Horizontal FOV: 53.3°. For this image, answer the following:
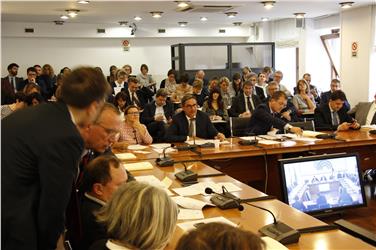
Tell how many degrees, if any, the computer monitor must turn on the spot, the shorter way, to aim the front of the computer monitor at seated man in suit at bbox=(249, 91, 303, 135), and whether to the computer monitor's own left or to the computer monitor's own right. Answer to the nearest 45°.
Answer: approximately 180°

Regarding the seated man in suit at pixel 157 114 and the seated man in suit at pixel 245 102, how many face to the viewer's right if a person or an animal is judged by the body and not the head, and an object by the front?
0

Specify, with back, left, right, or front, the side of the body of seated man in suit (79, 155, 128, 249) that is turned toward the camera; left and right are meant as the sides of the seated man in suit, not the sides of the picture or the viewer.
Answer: right

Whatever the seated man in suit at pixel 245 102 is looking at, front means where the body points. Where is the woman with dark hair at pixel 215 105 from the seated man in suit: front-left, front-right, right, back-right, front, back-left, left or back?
front-right

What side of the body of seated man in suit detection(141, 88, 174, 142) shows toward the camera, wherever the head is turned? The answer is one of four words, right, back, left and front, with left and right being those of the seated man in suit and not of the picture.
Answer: front

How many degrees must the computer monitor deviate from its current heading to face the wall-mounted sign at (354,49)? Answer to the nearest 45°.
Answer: approximately 180°

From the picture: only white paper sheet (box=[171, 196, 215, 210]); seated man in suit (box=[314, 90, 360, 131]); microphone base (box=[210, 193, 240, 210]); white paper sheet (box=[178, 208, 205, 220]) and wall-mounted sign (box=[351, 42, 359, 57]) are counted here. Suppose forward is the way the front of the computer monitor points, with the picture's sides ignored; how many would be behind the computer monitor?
2

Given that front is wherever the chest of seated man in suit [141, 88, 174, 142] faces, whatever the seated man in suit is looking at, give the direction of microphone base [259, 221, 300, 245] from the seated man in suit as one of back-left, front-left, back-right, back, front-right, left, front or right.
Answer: front

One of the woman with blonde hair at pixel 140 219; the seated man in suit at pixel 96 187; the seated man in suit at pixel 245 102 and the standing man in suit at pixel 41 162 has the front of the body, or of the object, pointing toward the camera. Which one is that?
the seated man in suit at pixel 245 102

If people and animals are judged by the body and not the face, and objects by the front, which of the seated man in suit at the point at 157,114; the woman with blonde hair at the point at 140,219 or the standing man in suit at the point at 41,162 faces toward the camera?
the seated man in suit

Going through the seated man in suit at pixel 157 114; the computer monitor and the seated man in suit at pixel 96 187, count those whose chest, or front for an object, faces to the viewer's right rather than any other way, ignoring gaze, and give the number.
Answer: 1
